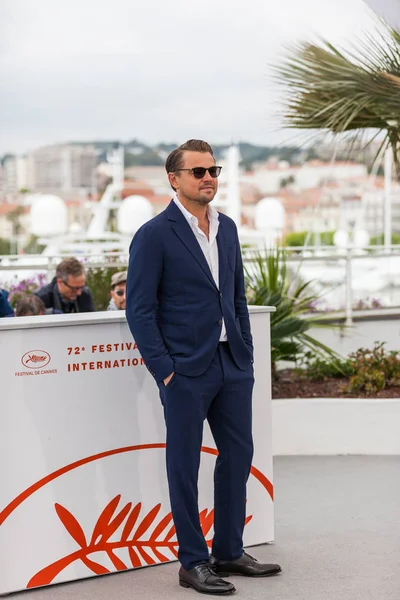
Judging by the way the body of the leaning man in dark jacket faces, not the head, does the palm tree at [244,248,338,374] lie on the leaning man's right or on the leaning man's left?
on the leaning man's left

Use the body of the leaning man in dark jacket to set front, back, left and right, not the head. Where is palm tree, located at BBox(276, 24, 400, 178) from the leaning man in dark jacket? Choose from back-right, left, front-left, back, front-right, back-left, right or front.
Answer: front-left

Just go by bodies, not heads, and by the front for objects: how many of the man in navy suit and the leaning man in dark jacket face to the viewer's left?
0

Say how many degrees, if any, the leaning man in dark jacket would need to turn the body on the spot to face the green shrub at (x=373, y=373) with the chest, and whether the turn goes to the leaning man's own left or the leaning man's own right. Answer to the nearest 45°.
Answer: approximately 45° to the leaning man's own left

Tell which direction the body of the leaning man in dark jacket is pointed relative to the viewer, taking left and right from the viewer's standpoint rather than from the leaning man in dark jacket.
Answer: facing the viewer and to the right of the viewer

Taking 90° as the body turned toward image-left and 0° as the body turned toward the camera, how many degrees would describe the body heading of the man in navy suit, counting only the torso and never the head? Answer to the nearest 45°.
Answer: approximately 315°

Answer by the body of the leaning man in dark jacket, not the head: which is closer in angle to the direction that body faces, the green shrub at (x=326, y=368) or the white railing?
the green shrub

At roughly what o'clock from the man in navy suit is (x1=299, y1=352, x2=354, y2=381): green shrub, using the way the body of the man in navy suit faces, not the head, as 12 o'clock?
The green shrub is roughly at 8 o'clock from the man in navy suit.
